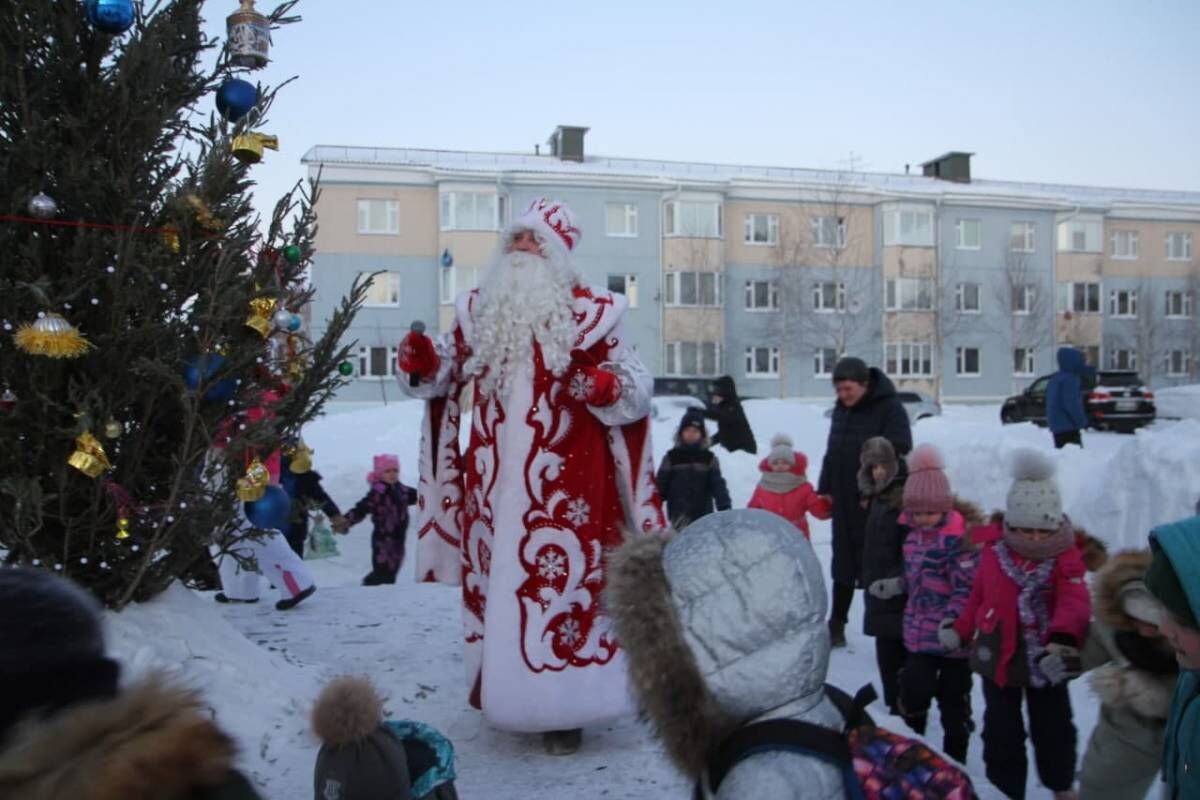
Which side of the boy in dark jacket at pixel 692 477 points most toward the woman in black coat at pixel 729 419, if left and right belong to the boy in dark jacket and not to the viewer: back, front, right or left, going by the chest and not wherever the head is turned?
back

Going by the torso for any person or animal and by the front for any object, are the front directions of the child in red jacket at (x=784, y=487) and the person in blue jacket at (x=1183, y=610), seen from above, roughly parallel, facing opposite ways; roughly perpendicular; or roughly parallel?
roughly perpendicular

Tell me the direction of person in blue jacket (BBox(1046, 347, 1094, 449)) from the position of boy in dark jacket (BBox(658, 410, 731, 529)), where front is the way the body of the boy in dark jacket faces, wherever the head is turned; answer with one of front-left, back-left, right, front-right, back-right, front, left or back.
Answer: back-left

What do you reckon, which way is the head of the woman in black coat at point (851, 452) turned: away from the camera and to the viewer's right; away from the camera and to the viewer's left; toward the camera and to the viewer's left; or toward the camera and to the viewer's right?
toward the camera and to the viewer's left

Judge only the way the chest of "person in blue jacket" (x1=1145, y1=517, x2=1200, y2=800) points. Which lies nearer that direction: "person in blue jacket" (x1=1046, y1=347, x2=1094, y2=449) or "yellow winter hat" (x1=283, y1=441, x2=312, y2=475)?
the yellow winter hat

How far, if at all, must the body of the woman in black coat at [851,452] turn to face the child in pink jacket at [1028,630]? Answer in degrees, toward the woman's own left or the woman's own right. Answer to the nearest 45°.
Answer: approximately 45° to the woman's own left

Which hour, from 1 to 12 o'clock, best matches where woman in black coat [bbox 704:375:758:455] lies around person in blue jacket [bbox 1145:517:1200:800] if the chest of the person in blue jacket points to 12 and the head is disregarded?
The woman in black coat is roughly at 2 o'clock from the person in blue jacket.

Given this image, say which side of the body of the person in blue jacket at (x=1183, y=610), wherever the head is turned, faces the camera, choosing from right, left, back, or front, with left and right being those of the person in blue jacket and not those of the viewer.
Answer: left

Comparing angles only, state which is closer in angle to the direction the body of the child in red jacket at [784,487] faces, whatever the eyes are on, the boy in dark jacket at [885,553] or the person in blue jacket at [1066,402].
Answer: the boy in dark jacket

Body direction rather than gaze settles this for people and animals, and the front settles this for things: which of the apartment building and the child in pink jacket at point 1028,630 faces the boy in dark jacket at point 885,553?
the apartment building

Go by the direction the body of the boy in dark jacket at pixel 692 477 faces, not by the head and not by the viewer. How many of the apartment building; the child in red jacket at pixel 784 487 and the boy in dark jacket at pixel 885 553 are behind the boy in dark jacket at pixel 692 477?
1

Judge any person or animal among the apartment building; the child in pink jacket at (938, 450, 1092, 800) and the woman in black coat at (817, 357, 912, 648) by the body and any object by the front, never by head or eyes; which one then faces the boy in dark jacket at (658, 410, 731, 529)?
the apartment building
